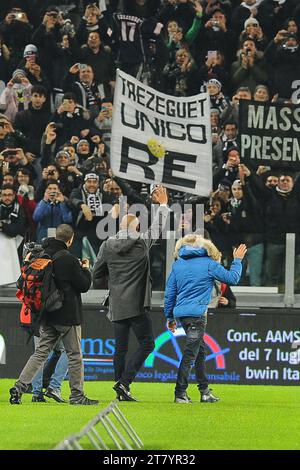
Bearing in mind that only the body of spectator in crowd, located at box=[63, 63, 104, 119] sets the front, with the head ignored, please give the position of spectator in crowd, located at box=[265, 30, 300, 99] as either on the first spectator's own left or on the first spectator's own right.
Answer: on the first spectator's own left

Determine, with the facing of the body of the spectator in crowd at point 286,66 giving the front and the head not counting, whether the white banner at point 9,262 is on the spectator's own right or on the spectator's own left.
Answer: on the spectator's own right

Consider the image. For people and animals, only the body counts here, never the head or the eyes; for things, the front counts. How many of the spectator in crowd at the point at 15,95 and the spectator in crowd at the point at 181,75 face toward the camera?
2

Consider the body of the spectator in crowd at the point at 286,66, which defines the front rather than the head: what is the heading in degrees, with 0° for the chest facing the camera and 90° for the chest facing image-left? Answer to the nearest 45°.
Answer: approximately 0°

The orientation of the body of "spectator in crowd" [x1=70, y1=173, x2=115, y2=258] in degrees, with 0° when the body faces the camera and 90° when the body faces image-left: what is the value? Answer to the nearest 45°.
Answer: approximately 0°

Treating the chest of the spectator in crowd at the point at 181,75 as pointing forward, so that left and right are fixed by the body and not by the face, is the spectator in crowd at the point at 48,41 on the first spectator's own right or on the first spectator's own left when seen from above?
on the first spectator's own right
